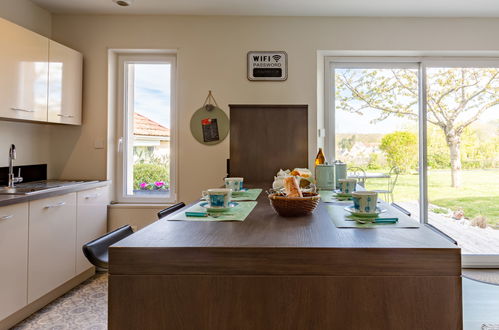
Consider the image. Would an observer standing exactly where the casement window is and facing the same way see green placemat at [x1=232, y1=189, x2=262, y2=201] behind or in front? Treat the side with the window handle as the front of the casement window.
in front

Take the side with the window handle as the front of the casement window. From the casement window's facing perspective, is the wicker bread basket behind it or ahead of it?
ahead

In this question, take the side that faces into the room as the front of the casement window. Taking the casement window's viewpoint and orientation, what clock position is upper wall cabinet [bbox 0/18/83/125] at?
The upper wall cabinet is roughly at 2 o'clock from the casement window.

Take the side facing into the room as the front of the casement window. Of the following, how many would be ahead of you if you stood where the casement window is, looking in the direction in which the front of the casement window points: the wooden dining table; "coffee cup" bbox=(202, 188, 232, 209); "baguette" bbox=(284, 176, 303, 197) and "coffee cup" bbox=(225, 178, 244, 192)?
4

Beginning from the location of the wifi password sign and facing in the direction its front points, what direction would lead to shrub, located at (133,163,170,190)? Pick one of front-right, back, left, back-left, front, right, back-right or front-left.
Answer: right

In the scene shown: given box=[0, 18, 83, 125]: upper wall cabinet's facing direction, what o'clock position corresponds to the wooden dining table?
The wooden dining table is roughly at 1 o'clock from the upper wall cabinet.

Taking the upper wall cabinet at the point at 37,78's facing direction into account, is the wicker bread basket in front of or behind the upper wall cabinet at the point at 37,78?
in front

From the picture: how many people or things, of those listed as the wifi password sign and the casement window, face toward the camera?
2
